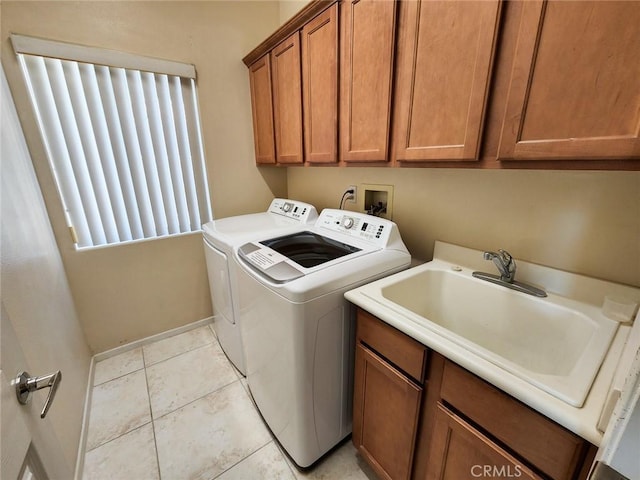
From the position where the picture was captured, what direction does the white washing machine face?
facing the viewer and to the left of the viewer

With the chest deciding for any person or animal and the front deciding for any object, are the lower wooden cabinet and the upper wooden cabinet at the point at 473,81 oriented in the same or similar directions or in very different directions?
same or similar directions

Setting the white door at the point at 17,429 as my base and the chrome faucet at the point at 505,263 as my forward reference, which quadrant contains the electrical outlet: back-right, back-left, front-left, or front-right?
front-left

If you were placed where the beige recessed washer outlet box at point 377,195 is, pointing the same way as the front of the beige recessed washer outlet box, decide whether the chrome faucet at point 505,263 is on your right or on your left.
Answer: on your left

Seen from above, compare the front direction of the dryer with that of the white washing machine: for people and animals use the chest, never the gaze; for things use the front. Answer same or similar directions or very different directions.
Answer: same or similar directions

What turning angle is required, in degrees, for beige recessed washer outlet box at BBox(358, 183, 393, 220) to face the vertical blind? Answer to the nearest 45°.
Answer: approximately 45° to its right

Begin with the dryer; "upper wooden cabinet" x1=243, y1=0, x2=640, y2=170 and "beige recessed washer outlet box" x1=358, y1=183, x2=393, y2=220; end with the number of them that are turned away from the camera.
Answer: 0

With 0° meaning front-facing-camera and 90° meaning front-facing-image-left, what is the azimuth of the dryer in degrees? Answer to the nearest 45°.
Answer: approximately 45°

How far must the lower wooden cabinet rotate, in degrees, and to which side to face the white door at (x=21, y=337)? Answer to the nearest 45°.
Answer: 0° — it already faces it

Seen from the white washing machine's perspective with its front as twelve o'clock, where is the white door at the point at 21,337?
The white door is roughly at 1 o'clock from the white washing machine.

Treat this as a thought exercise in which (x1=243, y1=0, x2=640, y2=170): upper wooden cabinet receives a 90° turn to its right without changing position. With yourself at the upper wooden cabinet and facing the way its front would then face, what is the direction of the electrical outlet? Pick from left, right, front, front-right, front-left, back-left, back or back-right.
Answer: front

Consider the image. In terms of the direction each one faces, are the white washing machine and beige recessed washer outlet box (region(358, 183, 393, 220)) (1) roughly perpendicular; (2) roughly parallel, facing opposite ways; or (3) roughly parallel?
roughly parallel

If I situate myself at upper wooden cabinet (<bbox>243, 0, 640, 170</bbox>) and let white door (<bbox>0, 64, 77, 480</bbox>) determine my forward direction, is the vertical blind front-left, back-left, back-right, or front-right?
front-right
